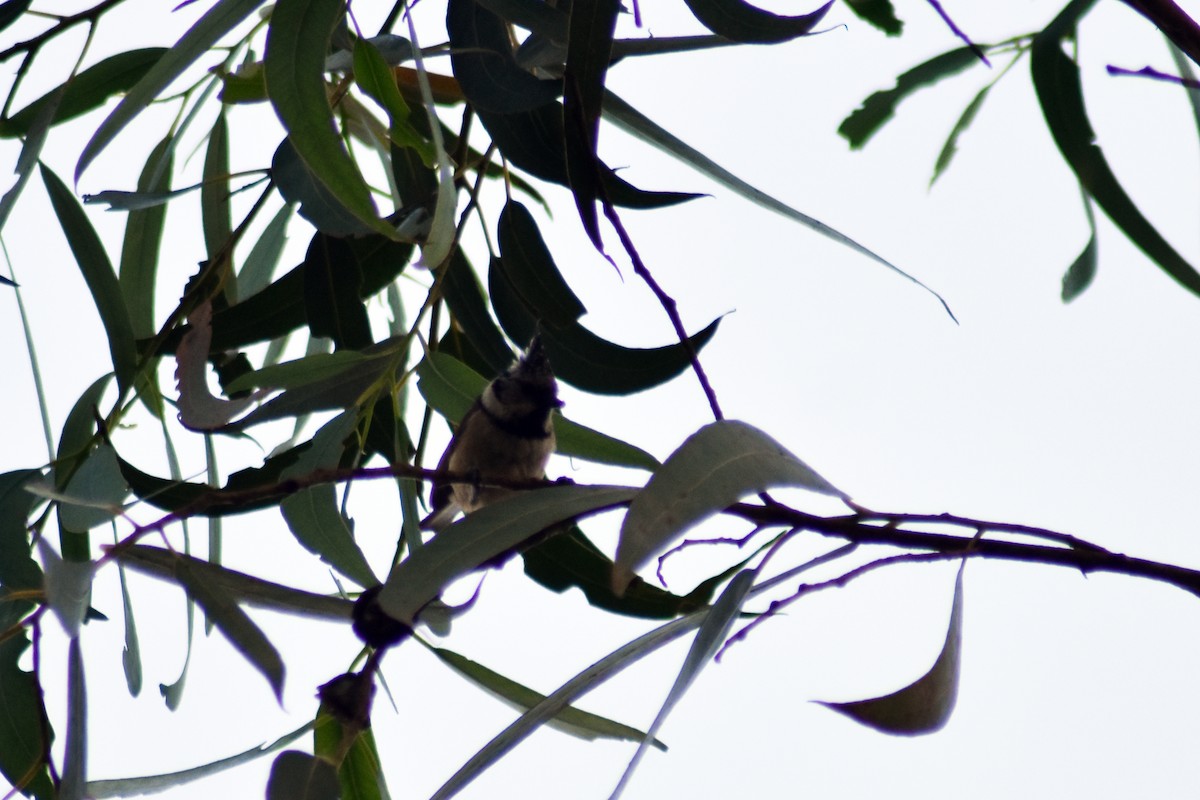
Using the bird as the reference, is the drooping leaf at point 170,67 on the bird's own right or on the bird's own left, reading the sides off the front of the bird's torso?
on the bird's own right

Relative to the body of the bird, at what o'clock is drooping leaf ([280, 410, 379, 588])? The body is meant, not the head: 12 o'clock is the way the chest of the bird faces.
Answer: The drooping leaf is roughly at 2 o'clock from the bird.

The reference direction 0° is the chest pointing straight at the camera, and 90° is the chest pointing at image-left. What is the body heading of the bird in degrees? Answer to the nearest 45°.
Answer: approximately 315°

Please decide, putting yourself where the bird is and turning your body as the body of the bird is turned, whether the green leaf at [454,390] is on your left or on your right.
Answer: on your right

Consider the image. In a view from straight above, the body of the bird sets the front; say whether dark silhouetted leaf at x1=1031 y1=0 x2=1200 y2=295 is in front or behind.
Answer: in front

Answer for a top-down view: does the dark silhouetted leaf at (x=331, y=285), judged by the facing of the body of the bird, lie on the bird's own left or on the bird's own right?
on the bird's own right
